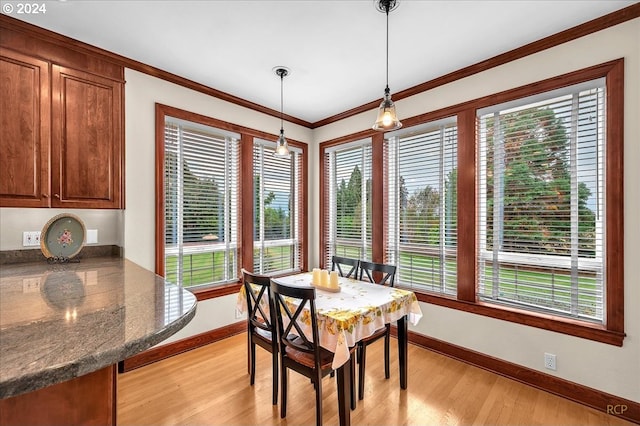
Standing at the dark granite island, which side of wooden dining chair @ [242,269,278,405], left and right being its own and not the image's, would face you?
back

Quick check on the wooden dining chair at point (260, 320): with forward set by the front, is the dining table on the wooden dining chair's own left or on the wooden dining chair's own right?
on the wooden dining chair's own right

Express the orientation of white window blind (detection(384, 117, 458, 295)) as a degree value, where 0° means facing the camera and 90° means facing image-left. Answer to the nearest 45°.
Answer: approximately 45°

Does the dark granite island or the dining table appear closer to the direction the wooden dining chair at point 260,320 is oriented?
the dining table

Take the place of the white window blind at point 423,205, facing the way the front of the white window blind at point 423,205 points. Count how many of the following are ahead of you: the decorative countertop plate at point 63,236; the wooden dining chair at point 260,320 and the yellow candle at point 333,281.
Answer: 3

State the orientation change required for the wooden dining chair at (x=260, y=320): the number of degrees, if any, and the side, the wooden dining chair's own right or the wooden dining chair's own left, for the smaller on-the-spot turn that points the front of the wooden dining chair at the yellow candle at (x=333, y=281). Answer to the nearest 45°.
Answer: approximately 45° to the wooden dining chair's own right

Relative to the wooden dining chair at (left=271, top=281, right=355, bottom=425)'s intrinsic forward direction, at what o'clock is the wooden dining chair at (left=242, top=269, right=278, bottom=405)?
the wooden dining chair at (left=242, top=269, right=278, bottom=405) is roughly at 9 o'clock from the wooden dining chair at (left=271, top=281, right=355, bottom=425).

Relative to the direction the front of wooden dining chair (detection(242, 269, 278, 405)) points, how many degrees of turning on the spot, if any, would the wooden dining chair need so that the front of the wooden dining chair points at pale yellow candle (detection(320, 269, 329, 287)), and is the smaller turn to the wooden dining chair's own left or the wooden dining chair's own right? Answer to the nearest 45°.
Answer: approximately 45° to the wooden dining chair's own right

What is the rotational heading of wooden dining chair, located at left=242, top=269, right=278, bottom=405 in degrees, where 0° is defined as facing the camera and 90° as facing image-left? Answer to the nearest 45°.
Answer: approximately 225°

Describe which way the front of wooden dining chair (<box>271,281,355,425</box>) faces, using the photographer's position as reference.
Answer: facing away from the viewer and to the right of the viewer

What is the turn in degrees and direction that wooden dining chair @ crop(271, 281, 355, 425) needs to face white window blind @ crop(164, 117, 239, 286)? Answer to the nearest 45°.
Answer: approximately 90° to its left
